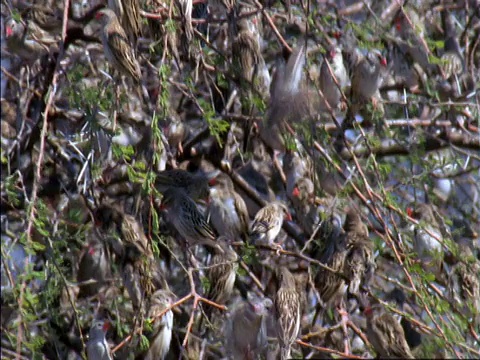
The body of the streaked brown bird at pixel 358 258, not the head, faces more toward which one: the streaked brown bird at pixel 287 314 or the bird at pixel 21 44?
the bird

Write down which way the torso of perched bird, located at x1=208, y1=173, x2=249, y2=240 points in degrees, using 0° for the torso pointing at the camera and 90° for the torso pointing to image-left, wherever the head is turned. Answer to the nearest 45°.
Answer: approximately 45°

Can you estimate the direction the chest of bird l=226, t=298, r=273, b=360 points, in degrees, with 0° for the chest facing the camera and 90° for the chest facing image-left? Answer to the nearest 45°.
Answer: approximately 315°

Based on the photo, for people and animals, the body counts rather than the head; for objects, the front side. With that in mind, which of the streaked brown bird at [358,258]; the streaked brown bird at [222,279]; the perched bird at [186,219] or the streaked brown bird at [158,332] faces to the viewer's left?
the perched bird

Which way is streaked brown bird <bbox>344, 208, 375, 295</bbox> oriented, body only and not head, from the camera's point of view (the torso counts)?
away from the camera
